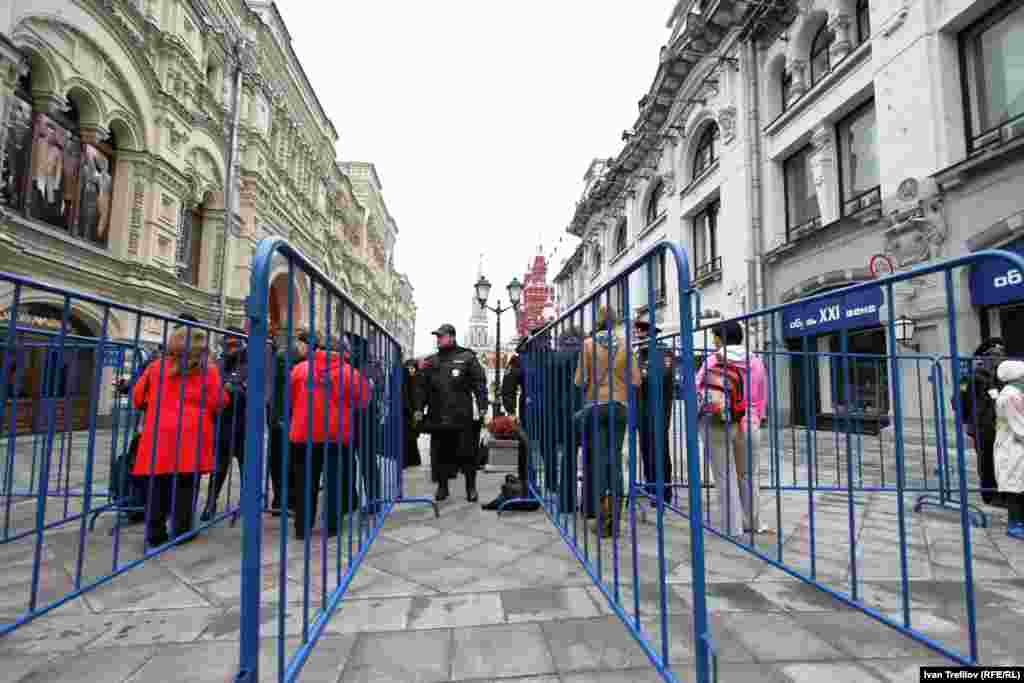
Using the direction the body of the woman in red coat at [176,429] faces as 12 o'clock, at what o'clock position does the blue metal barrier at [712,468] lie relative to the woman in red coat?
The blue metal barrier is roughly at 4 o'clock from the woman in red coat.

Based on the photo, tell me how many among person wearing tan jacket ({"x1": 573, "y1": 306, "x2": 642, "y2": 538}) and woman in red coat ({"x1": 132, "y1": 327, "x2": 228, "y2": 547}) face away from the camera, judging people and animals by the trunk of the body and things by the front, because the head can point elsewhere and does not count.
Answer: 2

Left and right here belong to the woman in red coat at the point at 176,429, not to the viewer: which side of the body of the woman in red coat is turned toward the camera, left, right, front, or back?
back

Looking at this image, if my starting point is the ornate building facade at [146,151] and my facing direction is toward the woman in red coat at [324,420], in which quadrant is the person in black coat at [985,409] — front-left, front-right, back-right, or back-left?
front-left

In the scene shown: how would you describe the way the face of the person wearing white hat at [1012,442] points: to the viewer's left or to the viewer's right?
to the viewer's left

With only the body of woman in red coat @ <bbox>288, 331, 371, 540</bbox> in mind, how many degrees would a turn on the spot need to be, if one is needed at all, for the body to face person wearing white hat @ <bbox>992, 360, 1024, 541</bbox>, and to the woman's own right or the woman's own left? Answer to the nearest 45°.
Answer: approximately 135° to the woman's own right

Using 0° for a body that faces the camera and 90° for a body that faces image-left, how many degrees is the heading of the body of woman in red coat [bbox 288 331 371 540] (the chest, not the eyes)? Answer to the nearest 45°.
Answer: approximately 135°

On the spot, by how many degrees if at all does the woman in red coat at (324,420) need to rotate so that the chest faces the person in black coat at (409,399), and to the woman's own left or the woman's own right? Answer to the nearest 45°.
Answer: approximately 45° to the woman's own right

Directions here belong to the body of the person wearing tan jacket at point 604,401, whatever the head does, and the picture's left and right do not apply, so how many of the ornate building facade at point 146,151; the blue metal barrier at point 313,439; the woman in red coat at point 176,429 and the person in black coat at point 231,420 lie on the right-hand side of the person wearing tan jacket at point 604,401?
0

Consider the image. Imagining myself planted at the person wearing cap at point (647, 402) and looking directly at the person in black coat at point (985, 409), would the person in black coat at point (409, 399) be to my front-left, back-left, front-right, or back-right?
back-left

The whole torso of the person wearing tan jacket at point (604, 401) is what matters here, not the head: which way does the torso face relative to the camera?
away from the camera

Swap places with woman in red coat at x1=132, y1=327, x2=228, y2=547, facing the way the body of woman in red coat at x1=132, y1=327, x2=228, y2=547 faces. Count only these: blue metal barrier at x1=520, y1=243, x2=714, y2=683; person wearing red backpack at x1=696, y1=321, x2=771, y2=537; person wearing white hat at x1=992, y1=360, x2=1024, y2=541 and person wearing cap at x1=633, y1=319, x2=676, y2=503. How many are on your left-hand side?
0

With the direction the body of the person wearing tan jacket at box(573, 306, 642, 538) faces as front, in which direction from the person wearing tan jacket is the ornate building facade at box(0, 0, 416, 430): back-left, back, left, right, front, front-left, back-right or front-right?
front-left

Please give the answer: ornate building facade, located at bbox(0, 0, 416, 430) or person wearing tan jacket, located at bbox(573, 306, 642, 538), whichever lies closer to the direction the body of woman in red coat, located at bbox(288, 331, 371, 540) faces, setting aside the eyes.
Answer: the ornate building facade

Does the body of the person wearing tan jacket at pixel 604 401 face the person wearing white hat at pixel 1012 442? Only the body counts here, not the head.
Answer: no
